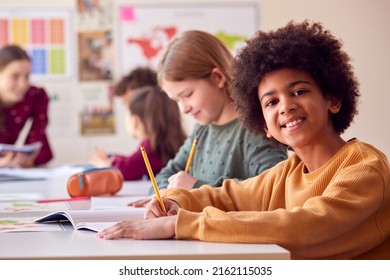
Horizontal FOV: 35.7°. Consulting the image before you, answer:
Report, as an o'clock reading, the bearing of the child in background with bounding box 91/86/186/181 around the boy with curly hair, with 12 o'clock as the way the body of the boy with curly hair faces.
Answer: The child in background is roughly at 4 o'clock from the boy with curly hair.

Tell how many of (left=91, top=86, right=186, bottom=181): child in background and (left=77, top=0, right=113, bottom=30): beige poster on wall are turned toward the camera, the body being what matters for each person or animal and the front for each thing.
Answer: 1

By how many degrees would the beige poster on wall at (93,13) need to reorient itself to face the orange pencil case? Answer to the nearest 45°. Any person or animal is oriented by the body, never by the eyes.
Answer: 0° — it already faces it

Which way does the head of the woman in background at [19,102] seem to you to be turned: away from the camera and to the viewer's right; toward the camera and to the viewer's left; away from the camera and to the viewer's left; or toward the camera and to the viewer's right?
toward the camera and to the viewer's right

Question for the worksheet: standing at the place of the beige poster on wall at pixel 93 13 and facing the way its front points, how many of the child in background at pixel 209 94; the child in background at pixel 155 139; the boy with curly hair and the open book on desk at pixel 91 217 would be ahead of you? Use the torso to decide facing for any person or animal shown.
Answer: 4

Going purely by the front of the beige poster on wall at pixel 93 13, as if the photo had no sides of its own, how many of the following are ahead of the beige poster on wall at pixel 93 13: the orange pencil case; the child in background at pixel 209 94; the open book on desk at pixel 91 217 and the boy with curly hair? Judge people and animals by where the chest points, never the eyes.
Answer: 4

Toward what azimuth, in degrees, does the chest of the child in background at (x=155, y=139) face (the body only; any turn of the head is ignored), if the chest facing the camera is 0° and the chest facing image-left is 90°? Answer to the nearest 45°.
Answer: approximately 135°

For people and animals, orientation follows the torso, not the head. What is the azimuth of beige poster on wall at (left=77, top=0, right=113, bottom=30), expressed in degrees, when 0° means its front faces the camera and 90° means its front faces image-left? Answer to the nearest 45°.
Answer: approximately 0°

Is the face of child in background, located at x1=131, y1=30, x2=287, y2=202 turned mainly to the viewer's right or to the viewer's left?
to the viewer's left

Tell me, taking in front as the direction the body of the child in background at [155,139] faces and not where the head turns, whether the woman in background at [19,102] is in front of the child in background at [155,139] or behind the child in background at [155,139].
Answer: in front
